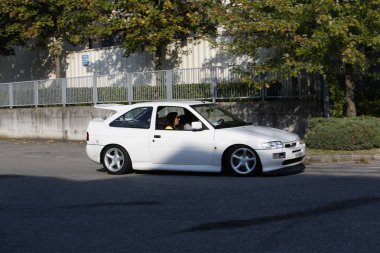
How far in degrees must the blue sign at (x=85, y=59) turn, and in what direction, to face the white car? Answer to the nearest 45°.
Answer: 0° — it already faces it

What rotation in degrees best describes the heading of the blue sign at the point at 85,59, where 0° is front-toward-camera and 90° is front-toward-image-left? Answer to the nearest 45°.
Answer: approximately 0°

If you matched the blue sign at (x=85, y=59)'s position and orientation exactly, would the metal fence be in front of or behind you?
in front

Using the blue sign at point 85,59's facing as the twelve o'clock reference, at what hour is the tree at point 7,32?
The tree is roughly at 3 o'clock from the blue sign.

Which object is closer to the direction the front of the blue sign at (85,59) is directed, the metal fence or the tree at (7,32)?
the metal fence

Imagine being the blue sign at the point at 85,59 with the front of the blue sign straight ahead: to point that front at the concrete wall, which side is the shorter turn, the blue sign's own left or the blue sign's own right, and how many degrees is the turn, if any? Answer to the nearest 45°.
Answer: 0° — it already faces it

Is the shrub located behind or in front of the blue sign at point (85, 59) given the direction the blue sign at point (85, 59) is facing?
in front
